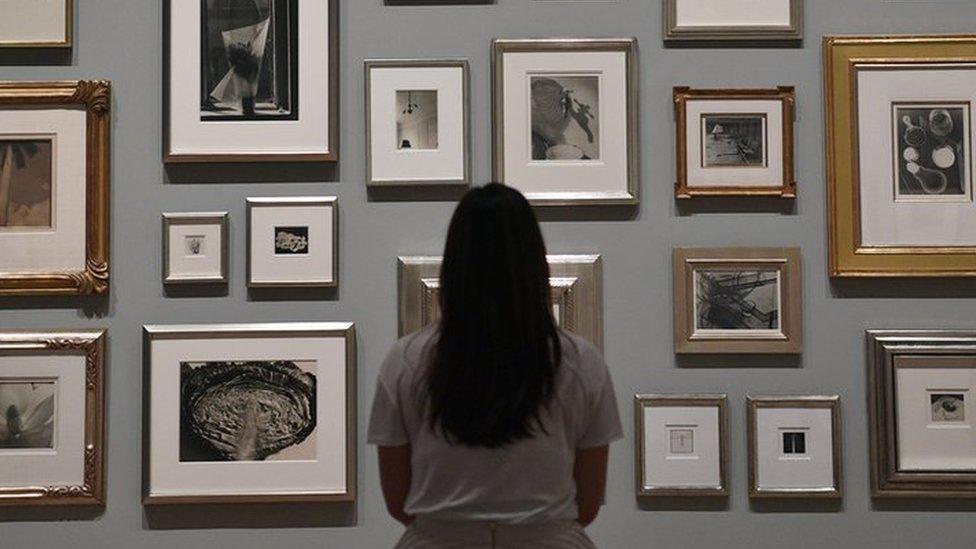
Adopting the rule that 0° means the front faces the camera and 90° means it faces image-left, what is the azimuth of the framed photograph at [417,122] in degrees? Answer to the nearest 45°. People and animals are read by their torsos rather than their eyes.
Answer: approximately 0°

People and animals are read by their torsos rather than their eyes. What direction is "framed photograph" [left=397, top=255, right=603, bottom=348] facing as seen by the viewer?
toward the camera

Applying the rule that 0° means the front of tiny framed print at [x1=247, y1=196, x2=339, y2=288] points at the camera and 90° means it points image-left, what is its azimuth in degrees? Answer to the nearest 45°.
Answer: approximately 0°

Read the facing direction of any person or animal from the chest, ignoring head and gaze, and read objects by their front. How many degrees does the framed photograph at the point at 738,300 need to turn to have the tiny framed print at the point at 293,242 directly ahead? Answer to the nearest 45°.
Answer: approximately 90° to its right

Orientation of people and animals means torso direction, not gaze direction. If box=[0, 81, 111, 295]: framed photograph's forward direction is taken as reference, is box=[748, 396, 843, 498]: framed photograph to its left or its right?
on its left

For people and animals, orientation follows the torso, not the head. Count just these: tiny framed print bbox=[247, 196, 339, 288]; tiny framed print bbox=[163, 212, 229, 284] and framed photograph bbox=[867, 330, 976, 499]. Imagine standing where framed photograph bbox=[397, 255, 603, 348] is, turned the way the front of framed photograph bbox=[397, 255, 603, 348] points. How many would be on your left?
1

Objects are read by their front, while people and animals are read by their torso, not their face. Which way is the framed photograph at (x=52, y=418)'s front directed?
toward the camera

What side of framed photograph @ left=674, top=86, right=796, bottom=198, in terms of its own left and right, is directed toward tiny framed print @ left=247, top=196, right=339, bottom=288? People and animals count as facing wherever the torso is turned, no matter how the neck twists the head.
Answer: right

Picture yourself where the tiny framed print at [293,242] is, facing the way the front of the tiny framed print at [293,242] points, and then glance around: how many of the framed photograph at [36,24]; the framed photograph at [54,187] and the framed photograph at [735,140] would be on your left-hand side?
1

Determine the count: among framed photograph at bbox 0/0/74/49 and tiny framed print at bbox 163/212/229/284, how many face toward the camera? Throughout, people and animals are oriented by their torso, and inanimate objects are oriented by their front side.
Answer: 2

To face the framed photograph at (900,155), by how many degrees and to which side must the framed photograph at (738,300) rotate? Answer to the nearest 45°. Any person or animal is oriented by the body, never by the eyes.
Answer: approximately 90° to its left

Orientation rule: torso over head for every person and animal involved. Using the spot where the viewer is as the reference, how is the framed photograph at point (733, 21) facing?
facing the viewer

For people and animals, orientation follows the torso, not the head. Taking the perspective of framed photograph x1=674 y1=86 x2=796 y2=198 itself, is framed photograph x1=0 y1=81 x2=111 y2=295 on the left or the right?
on its right

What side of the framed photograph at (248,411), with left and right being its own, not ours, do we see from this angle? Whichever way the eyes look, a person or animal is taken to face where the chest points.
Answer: front
